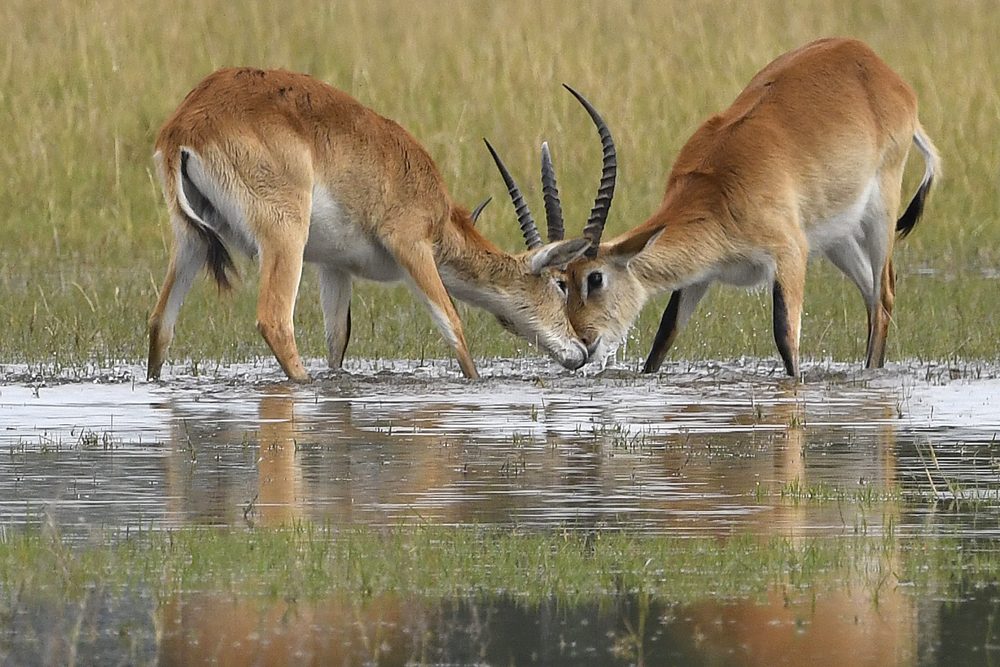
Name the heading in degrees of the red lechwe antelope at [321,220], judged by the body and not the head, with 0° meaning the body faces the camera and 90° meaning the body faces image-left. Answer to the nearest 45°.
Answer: approximately 225°

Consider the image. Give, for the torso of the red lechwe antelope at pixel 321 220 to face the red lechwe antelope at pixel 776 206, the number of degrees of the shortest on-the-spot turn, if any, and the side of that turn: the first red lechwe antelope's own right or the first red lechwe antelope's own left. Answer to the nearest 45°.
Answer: approximately 45° to the first red lechwe antelope's own right

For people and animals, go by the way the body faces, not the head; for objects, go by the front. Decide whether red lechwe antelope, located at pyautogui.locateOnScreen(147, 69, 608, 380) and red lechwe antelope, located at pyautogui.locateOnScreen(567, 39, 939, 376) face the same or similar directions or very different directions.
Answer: very different directions

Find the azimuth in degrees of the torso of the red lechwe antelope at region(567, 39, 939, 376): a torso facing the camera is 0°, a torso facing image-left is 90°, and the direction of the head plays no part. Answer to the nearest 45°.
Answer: approximately 45°

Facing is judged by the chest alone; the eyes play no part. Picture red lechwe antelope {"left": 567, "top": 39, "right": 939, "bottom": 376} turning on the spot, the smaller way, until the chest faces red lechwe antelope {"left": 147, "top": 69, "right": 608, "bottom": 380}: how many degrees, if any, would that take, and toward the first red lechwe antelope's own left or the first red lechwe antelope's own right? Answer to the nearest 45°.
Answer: approximately 45° to the first red lechwe antelope's own right
